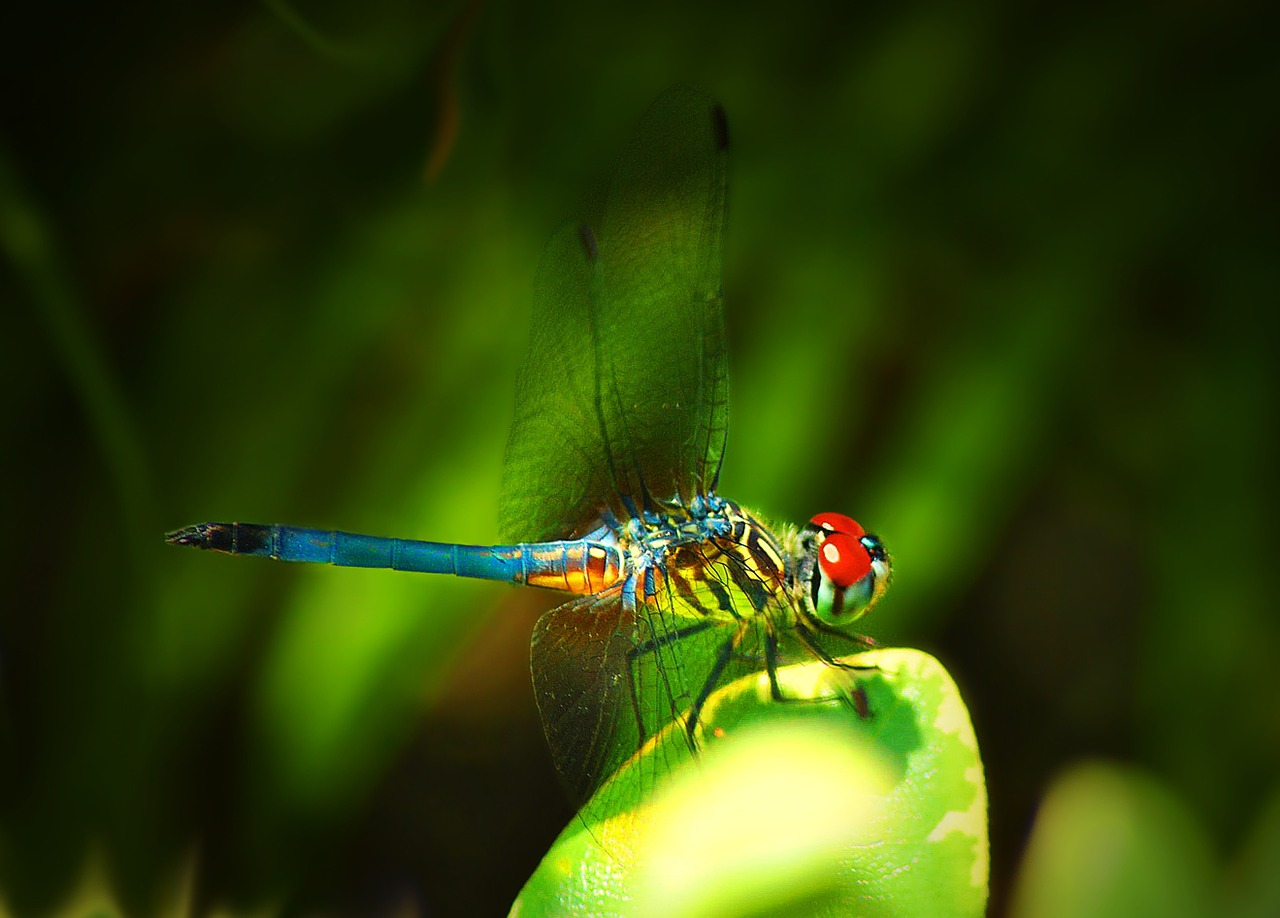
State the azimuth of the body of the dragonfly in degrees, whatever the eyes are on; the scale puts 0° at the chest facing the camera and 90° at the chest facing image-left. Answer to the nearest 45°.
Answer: approximately 270°
